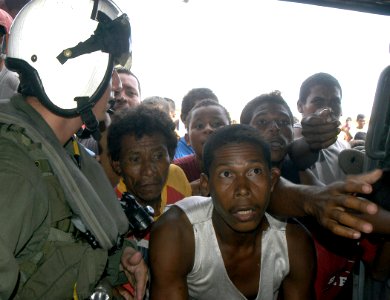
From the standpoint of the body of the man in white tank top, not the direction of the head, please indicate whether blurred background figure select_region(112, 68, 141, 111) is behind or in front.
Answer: behind

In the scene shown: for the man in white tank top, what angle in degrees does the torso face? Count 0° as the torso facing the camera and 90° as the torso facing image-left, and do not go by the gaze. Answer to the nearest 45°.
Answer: approximately 0°
